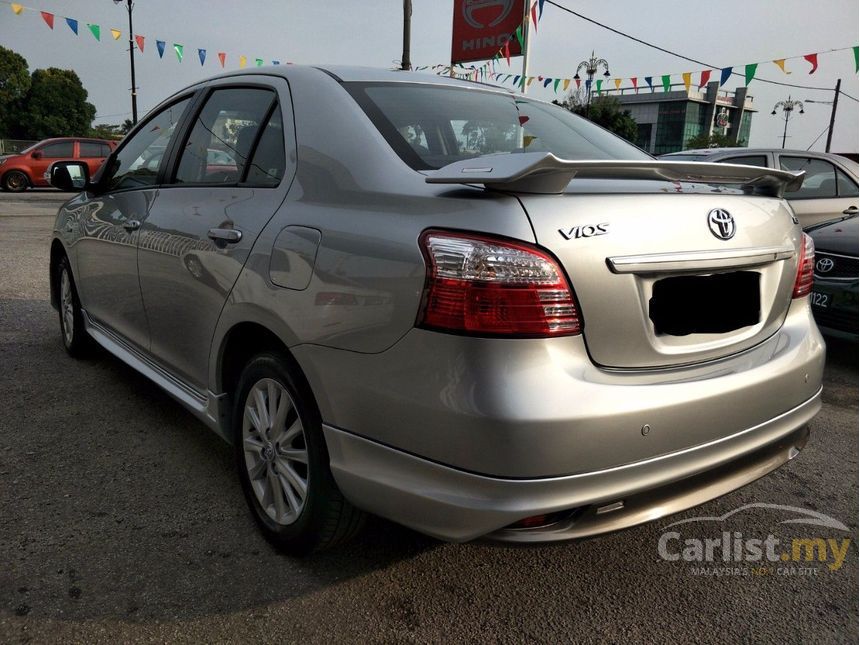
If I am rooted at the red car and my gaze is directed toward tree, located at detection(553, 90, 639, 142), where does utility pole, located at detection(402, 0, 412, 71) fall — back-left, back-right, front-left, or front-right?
front-right

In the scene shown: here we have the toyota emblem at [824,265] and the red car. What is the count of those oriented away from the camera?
0

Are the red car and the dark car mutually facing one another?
no

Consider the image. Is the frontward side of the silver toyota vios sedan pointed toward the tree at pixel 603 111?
no

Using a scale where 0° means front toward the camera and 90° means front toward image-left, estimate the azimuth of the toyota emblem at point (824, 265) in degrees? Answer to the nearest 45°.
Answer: approximately 45°

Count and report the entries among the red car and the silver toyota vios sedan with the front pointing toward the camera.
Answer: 0

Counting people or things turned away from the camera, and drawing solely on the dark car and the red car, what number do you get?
0

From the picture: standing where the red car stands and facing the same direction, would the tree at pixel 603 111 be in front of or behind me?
behind

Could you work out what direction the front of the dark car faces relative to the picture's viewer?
facing the viewer and to the left of the viewer

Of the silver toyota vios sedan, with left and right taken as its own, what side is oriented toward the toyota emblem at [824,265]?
right

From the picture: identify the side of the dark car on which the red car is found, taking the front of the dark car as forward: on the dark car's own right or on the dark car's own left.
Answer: on the dark car's own right

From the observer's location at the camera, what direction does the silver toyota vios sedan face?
facing away from the viewer and to the left of the viewer

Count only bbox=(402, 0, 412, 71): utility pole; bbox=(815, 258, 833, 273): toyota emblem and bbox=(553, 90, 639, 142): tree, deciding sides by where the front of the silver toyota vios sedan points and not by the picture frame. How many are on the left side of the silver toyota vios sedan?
0

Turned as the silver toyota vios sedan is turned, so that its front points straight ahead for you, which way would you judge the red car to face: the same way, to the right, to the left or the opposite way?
to the left

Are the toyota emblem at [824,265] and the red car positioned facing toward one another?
no

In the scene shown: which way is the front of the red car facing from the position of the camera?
facing to the left of the viewer

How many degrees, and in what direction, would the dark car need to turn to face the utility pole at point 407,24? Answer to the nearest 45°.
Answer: approximately 90° to its right
